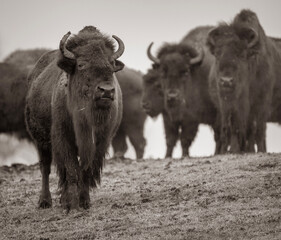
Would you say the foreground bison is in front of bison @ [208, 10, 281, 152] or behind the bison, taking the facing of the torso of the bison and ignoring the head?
in front

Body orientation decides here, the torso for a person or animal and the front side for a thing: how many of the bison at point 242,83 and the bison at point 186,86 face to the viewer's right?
0

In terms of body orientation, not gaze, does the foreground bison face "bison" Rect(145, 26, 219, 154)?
no

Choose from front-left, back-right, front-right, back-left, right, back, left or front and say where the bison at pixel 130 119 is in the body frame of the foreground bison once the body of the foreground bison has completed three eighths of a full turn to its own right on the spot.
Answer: right

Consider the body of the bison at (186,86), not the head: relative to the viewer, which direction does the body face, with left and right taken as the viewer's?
facing the viewer and to the left of the viewer

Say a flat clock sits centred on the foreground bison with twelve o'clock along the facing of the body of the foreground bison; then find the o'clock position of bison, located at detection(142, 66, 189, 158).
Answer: The bison is roughly at 8 o'clock from the foreground bison.

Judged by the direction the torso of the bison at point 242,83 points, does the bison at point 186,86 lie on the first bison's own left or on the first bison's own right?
on the first bison's own right

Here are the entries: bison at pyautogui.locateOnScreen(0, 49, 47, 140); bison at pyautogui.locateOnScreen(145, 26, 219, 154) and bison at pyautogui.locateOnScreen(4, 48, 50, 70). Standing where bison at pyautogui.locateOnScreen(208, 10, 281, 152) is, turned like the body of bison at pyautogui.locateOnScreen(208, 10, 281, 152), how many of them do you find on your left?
0

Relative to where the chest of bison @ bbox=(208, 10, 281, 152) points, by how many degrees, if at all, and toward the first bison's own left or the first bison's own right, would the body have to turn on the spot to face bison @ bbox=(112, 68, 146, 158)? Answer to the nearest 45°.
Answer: approximately 90° to the first bison's own right

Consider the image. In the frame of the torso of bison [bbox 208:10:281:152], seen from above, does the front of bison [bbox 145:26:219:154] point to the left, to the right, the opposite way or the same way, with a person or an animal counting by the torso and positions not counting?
the same way

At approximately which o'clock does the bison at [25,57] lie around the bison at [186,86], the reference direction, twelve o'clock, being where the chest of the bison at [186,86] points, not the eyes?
the bison at [25,57] is roughly at 2 o'clock from the bison at [186,86].

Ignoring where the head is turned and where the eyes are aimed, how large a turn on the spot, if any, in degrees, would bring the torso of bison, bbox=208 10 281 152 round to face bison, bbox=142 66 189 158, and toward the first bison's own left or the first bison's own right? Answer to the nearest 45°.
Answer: approximately 90° to the first bison's own right

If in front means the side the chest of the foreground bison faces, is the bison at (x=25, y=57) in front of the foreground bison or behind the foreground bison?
behind
